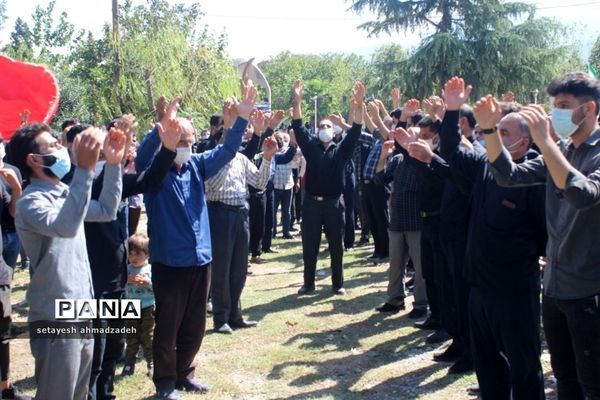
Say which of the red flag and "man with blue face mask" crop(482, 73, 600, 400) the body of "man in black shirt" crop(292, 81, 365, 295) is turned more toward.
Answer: the man with blue face mask

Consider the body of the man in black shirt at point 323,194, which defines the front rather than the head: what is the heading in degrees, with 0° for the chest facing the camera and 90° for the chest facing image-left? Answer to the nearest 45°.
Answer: approximately 0°

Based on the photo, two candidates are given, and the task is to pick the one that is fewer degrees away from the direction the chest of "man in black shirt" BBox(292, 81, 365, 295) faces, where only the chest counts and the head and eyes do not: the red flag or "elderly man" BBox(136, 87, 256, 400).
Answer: the elderly man

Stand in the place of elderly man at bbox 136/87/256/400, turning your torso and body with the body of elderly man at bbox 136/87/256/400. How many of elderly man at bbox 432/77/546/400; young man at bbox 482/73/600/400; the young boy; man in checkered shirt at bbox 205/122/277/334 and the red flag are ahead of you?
2
